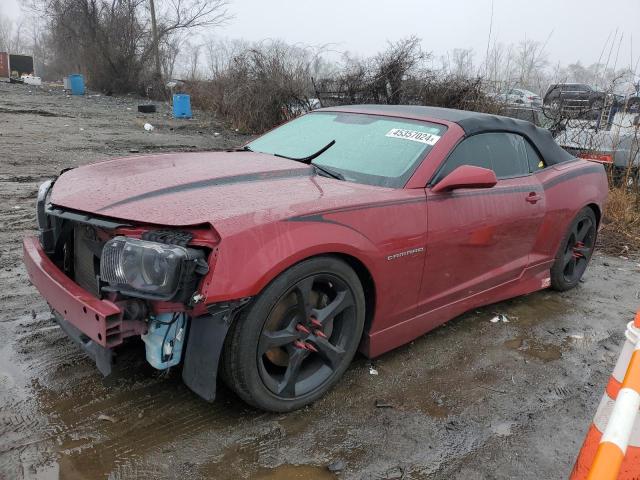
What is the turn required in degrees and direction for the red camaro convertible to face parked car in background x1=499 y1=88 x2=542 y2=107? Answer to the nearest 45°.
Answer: approximately 180°

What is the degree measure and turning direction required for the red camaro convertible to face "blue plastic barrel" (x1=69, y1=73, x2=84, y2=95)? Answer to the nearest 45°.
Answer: approximately 90° to its right

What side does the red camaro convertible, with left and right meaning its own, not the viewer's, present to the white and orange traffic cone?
left

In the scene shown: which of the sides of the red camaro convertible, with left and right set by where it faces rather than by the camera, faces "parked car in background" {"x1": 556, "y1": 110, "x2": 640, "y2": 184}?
back

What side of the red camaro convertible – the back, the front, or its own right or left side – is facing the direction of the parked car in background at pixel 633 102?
back

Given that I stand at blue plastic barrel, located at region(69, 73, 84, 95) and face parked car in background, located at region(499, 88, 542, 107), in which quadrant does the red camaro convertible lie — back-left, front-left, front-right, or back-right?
front-right

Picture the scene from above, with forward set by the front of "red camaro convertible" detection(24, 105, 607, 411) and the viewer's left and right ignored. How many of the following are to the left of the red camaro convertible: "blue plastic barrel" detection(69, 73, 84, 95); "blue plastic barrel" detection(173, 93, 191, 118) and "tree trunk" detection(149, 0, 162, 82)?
0

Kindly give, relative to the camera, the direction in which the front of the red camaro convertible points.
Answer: facing the viewer and to the left of the viewer

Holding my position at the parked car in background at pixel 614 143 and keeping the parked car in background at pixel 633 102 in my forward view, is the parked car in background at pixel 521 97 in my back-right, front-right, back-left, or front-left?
front-left

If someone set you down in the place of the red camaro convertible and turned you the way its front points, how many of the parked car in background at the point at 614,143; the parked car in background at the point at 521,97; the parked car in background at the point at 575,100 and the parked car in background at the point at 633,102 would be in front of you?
0

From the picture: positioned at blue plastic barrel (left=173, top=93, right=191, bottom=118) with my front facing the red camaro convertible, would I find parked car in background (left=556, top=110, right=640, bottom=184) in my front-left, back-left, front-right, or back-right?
front-left

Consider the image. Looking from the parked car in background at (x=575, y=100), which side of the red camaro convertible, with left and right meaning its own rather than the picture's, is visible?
back

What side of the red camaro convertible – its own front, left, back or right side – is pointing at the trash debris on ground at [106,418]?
front

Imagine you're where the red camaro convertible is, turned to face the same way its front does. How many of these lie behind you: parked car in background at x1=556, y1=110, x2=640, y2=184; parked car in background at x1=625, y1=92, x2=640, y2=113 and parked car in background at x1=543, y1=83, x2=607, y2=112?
3
